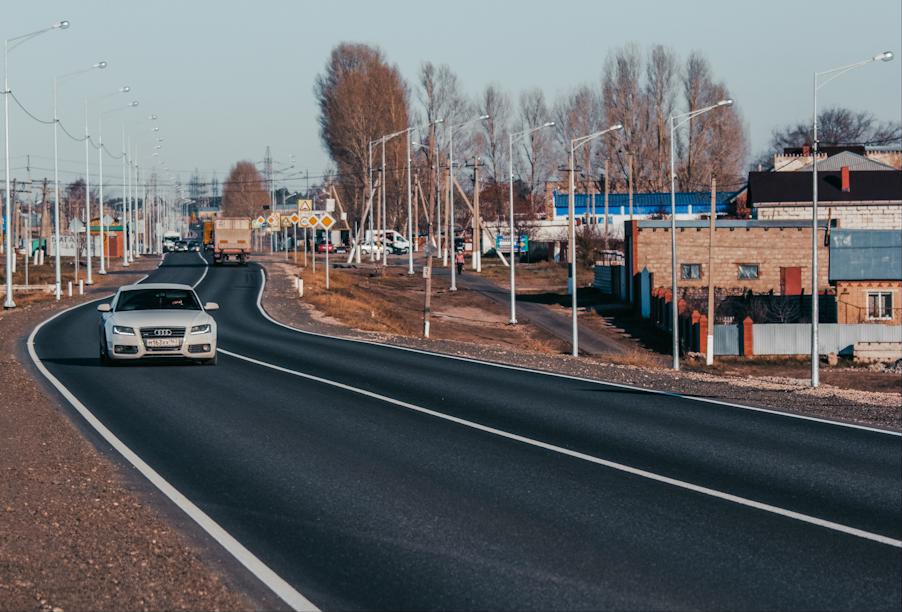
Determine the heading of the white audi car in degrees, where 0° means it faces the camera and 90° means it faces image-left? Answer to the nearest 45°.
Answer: approximately 0°
